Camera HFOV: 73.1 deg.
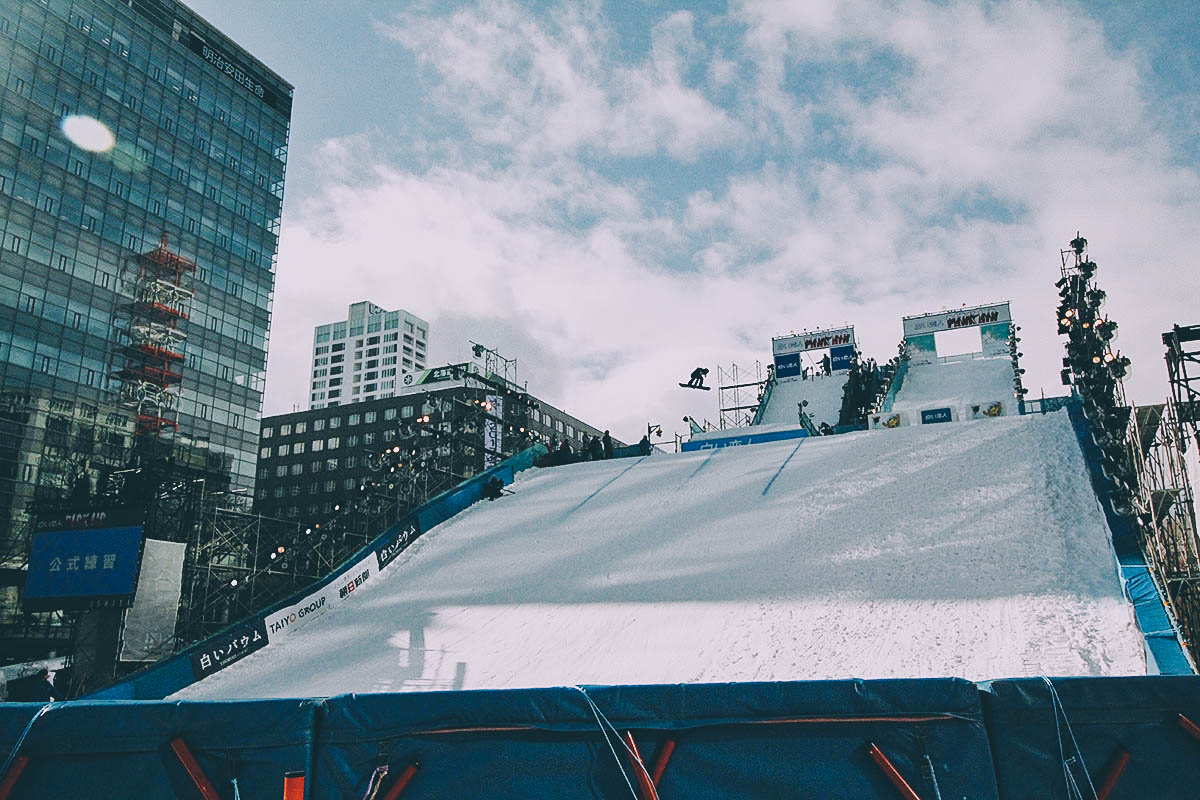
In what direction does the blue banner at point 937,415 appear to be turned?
toward the camera

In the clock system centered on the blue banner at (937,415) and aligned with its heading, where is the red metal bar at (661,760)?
The red metal bar is roughly at 12 o'clock from the blue banner.

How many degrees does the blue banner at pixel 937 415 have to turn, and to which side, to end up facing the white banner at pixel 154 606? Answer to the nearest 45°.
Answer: approximately 45° to its right

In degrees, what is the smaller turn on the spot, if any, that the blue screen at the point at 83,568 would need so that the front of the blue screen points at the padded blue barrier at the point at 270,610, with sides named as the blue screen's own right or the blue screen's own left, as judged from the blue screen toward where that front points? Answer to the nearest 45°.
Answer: approximately 45° to the blue screen's own left

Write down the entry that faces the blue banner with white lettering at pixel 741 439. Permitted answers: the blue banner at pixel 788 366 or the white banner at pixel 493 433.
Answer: the blue banner at pixel 788 366

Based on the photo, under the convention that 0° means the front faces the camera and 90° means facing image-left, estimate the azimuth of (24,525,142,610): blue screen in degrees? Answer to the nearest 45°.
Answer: approximately 0°

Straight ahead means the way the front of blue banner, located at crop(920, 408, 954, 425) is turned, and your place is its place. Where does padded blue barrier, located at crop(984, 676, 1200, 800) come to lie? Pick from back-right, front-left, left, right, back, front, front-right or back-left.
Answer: front

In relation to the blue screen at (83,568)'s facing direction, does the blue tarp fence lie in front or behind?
in front

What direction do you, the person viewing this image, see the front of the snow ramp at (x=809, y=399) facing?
facing the viewer

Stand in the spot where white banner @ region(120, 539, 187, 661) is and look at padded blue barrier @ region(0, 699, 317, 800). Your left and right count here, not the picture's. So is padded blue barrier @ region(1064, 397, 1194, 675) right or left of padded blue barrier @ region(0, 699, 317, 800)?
left

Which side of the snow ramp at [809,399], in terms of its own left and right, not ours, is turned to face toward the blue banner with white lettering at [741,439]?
front

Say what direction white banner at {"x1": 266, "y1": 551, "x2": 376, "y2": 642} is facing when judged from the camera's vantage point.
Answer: facing the viewer and to the right of the viewer

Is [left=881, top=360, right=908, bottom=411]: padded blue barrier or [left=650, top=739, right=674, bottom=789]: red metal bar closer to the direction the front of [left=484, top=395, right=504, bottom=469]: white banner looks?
the red metal bar

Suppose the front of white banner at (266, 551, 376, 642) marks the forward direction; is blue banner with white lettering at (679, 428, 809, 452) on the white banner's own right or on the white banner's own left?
on the white banner's own left

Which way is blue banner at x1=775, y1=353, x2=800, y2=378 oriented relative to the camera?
toward the camera

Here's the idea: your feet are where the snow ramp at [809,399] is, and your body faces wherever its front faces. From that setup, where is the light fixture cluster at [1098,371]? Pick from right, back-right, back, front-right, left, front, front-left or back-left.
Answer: front

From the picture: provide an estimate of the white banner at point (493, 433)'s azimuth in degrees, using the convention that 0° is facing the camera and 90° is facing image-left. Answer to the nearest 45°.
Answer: approximately 0°
